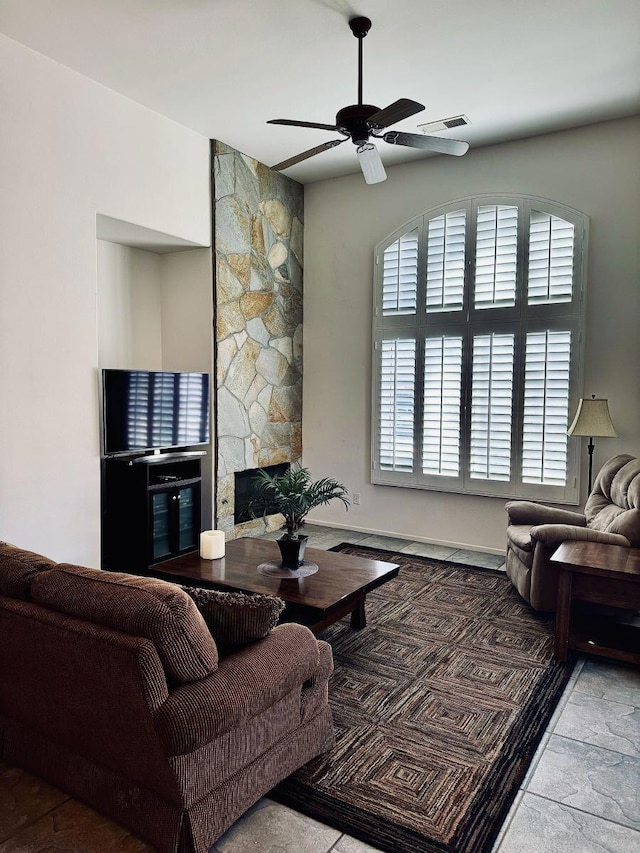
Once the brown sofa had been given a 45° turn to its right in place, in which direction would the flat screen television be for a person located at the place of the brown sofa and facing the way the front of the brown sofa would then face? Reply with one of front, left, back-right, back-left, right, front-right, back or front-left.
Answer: left

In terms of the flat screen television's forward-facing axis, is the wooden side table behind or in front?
in front

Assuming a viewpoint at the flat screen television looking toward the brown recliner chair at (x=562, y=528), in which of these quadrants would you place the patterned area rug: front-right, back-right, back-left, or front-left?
front-right

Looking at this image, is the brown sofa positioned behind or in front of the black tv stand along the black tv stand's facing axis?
in front

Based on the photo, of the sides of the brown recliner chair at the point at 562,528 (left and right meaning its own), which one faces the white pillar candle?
front

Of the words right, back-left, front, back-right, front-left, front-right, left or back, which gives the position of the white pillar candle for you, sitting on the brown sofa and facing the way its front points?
front-left

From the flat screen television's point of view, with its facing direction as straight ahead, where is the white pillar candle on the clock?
The white pillar candle is roughly at 1 o'clock from the flat screen television.

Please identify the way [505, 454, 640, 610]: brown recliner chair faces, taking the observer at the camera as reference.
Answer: facing the viewer and to the left of the viewer

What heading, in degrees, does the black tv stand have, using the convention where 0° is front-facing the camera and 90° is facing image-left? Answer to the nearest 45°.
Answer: approximately 315°

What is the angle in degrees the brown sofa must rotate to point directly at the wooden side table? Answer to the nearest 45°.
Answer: approximately 45° to its right

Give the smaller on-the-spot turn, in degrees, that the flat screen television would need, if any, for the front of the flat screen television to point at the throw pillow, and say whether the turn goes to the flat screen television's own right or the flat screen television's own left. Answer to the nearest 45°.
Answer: approximately 45° to the flat screen television's own right

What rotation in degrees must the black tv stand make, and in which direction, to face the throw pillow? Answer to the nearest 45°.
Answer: approximately 45° to its right

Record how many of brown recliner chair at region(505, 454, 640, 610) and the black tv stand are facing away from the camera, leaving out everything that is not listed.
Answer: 0

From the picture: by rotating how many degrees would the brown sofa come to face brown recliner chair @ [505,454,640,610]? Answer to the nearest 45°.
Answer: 0° — it already faces it

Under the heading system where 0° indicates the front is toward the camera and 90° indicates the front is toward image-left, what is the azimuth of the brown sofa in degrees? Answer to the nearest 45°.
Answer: approximately 225°
